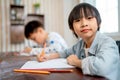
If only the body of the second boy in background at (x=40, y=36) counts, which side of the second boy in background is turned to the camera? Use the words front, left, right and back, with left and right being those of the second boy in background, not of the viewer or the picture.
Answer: left

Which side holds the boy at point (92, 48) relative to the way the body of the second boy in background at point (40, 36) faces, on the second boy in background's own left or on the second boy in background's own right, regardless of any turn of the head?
on the second boy in background's own left

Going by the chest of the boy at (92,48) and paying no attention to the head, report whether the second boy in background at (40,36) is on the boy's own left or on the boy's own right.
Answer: on the boy's own right

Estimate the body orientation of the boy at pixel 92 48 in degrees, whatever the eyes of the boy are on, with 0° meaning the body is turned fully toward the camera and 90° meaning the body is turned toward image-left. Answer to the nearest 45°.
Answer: approximately 45°

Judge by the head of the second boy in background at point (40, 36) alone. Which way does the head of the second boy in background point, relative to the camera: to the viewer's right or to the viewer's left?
to the viewer's left
